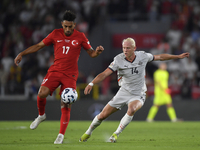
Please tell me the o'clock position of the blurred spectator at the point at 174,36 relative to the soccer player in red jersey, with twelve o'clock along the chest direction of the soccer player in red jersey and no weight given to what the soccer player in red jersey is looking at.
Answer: The blurred spectator is roughly at 7 o'clock from the soccer player in red jersey.

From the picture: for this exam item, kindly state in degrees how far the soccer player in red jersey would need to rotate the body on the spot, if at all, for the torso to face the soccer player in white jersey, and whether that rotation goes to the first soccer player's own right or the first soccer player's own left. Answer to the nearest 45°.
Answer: approximately 90° to the first soccer player's own left

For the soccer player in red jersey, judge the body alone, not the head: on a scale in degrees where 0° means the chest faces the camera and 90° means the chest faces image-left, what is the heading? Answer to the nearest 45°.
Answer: approximately 0°

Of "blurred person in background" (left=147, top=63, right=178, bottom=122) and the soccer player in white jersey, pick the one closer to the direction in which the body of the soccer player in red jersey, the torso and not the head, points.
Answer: the soccer player in white jersey

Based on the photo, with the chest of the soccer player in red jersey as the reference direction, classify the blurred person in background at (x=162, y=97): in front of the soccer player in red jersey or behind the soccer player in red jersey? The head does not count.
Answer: behind
